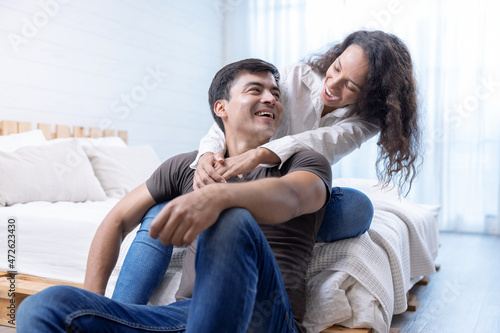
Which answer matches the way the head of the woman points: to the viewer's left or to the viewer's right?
to the viewer's left

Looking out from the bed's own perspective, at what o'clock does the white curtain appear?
The white curtain is roughly at 9 o'clock from the bed.

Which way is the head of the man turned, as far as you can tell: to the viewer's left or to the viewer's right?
to the viewer's right

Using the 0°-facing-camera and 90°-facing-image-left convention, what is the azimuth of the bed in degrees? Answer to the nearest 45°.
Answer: approximately 315°

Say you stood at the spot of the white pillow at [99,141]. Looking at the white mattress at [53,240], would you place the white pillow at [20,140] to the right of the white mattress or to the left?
right

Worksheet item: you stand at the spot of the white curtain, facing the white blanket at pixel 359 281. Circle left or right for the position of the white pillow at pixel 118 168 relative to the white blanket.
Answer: right
